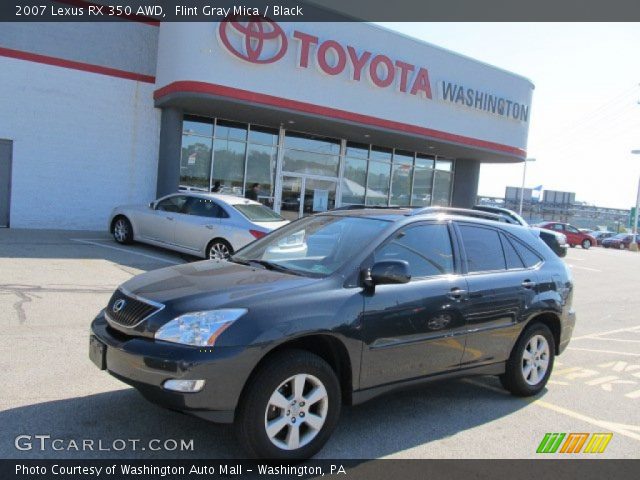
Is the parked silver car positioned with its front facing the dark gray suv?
no

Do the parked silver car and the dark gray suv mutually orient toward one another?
no

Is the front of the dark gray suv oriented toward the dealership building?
no

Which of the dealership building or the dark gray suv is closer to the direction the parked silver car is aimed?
the dealership building

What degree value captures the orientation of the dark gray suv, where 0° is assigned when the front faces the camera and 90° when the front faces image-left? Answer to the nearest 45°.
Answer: approximately 45°

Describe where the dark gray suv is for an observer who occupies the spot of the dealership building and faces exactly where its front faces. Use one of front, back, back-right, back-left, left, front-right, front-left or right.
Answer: front-right

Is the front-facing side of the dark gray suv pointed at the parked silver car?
no

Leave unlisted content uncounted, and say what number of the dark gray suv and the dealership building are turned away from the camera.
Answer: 0

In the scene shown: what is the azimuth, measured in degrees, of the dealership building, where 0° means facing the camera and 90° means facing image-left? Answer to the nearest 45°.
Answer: approximately 315°

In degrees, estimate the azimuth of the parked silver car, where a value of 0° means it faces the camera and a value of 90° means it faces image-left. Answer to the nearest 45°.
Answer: approximately 135°
